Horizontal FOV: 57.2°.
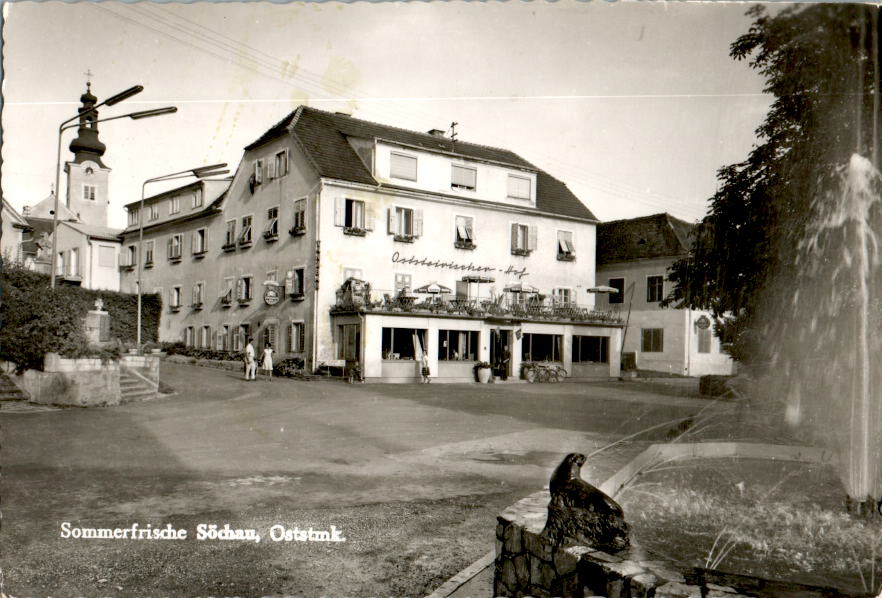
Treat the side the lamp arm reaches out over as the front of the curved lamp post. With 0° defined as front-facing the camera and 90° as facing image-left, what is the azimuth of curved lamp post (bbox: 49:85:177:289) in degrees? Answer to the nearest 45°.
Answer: approximately 270°

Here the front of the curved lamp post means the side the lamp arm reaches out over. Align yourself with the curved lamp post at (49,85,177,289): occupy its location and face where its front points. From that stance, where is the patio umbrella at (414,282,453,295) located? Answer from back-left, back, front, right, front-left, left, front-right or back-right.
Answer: front-left

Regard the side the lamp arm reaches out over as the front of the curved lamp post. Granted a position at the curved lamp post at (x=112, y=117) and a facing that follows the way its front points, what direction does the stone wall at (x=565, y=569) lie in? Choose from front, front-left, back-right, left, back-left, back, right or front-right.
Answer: front-right

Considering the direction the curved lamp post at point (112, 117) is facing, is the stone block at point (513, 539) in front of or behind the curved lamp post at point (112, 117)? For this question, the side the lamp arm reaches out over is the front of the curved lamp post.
in front

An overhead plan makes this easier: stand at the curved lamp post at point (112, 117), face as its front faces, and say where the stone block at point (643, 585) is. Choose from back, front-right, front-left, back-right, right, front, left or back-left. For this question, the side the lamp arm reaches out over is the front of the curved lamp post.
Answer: front-right

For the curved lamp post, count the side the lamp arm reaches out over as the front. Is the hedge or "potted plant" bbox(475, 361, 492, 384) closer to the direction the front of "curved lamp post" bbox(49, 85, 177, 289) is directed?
the potted plant
